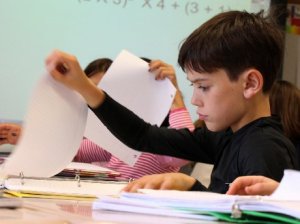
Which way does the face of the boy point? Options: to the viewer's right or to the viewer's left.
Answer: to the viewer's left

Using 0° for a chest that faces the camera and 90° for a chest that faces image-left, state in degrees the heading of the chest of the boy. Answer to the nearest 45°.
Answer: approximately 90°
